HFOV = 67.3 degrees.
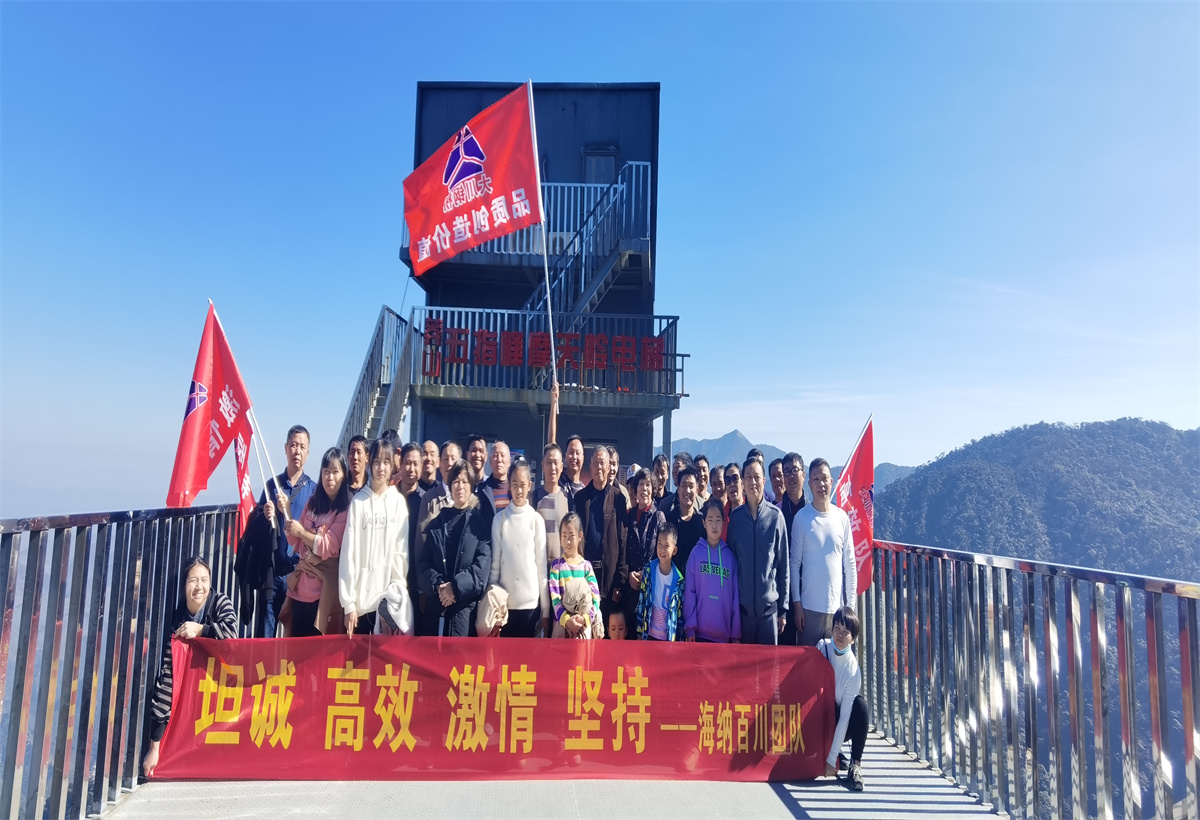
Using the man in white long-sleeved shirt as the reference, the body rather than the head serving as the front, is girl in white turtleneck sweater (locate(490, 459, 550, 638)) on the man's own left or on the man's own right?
on the man's own right

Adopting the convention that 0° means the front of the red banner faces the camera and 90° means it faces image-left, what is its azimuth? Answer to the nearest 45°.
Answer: approximately 0°

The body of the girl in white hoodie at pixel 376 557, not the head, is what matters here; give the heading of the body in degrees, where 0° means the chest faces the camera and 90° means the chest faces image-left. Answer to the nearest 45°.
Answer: approximately 0°

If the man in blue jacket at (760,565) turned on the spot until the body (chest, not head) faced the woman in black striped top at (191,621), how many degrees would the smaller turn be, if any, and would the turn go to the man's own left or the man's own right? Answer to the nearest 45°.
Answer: approximately 90° to the man's own right

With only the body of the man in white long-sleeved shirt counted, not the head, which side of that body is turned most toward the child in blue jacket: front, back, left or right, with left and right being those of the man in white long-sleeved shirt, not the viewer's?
right
